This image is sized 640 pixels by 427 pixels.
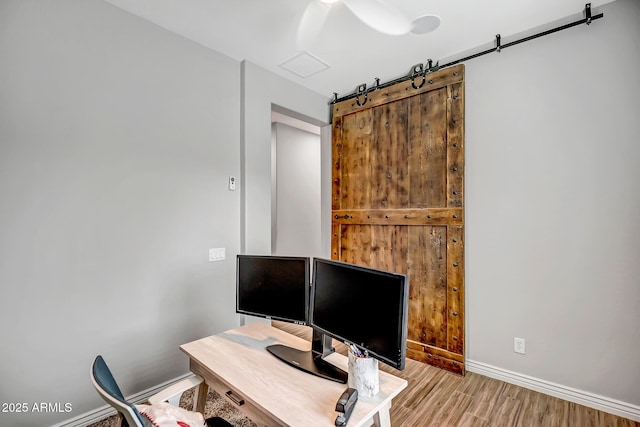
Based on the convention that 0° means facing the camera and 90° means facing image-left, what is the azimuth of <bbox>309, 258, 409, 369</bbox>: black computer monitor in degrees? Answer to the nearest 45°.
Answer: approximately 45°

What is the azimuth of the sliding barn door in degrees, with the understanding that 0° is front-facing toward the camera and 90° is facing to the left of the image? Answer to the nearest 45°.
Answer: approximately 45°

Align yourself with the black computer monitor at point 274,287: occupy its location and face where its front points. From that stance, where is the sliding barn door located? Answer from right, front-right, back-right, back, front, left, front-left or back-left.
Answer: back

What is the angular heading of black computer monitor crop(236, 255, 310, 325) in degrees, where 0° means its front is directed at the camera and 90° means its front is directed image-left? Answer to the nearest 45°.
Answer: approximately 45°

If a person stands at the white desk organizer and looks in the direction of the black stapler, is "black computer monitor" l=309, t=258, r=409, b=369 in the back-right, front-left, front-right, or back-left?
back-right

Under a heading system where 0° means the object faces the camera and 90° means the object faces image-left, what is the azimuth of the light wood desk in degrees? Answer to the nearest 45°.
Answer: approximately 45°

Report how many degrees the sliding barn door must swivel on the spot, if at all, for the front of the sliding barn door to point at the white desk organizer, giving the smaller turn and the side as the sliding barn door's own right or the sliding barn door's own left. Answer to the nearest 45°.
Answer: approximately 45° to the sliding barn door's own left
